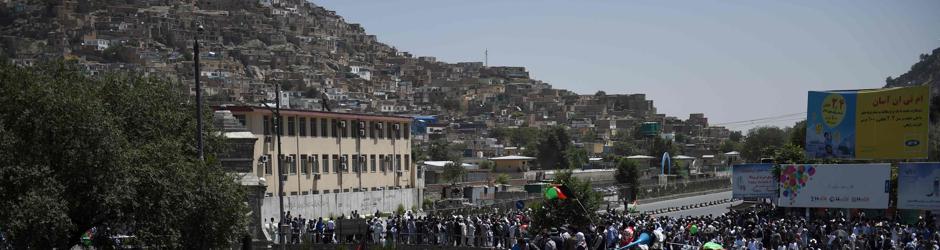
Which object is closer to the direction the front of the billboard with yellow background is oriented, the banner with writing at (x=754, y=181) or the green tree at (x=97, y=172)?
the green tree

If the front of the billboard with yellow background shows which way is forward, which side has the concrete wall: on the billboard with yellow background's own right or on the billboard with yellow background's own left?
on the billboard with yellow background's own right

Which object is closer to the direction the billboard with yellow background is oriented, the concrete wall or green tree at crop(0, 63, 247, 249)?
the green tree

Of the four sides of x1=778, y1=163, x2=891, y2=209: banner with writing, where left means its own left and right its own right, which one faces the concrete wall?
right

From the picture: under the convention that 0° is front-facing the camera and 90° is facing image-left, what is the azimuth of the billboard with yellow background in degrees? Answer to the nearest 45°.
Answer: approximately 0°

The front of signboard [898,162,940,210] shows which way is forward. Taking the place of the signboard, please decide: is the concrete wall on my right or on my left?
on my right

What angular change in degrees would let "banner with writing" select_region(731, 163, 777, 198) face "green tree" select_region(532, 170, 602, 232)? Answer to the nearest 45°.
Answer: approximately 45° to its right

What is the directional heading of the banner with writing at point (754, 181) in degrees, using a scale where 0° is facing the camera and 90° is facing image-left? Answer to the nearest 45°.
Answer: approximately 0°
